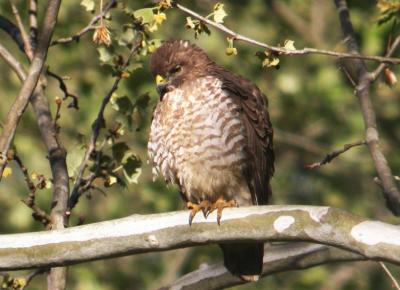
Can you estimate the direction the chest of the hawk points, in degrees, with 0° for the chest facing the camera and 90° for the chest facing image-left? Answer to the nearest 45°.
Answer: approximately 45°

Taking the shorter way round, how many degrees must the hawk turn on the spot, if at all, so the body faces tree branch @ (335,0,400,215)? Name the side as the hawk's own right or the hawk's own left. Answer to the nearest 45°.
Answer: approximately 135° to the hawk's own left

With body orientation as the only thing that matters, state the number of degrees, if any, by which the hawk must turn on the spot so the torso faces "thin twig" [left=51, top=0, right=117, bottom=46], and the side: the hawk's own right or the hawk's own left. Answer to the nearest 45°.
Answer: approximately 45° to the hawk's own right

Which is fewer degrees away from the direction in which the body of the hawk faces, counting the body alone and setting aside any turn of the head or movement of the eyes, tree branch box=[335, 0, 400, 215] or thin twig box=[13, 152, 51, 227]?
the thin twig
